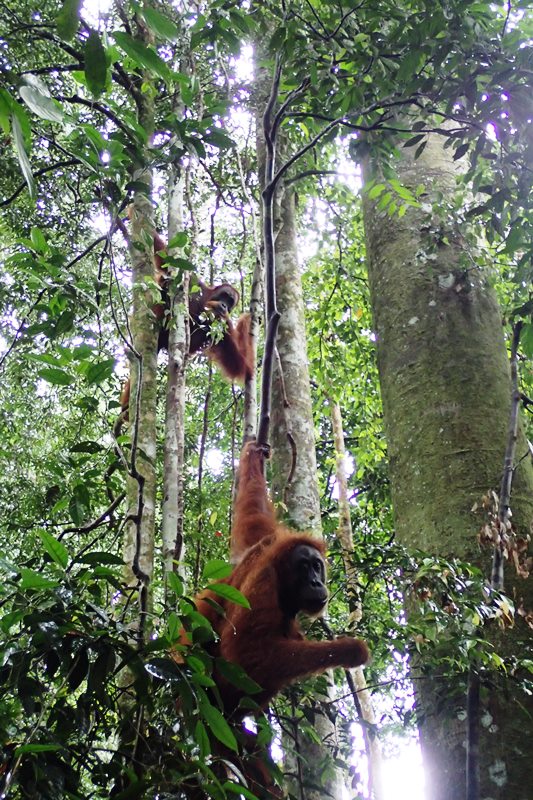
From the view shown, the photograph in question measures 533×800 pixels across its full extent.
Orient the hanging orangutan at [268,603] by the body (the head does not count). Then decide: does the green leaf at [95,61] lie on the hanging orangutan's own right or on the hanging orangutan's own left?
on the hanging orangutan's own right

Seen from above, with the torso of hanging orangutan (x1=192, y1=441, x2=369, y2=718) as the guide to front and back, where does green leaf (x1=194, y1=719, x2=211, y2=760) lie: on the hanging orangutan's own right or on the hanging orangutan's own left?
on the hanging orangutan's own right

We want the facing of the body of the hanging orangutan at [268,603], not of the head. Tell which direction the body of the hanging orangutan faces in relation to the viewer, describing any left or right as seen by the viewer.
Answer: facing the viewer and to the right of the viewer

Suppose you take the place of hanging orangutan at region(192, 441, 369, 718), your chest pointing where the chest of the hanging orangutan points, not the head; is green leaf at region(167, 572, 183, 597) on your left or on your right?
on your right

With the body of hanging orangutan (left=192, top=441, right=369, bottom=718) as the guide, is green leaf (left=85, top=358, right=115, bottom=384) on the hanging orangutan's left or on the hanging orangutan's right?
on the hanging orangutan's right

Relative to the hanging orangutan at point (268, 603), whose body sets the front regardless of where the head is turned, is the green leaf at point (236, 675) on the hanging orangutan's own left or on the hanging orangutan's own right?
on the hanging orangutan's own right
